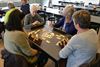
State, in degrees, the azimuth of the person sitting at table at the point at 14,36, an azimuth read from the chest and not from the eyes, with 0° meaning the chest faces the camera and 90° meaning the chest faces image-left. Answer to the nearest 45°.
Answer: approximately 225°

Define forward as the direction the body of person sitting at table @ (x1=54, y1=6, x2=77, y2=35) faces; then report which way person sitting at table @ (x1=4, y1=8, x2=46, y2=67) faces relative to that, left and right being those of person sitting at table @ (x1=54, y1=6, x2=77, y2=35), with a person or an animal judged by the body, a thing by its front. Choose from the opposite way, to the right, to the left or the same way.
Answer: the opposite way

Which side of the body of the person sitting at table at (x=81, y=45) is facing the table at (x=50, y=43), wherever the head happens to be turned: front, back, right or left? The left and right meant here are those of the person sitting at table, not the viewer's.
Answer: front

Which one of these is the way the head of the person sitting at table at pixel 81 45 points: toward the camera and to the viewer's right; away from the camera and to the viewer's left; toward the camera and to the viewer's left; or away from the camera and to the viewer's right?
away from the camera and to the viewer's left

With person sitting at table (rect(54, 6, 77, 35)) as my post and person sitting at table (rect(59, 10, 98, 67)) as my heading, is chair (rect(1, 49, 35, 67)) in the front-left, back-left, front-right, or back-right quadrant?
front-right

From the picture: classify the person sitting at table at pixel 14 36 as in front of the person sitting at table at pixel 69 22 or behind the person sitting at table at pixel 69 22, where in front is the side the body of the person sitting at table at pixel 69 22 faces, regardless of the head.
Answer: in front

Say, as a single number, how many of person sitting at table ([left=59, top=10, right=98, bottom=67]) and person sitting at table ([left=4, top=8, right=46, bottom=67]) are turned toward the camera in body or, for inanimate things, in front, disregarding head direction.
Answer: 0

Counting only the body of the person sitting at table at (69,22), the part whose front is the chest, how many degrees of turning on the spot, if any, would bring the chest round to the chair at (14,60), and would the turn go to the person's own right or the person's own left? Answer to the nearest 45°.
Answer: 0° — they already face it

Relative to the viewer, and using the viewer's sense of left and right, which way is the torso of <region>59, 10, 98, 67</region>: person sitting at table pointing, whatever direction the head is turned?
facing away from the viewer and to the left of the viewer

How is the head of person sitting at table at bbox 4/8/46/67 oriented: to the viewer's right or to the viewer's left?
to the viewer's right

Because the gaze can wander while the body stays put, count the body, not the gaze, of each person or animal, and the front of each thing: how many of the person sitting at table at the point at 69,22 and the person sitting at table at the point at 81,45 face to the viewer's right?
0

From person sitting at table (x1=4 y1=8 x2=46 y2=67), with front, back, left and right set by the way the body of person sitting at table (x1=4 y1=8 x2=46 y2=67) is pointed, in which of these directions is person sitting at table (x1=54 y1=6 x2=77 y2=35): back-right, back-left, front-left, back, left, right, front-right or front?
front

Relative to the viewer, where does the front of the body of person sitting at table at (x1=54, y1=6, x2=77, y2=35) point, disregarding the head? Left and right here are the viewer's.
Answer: facing the viewer and to the left of the viewer

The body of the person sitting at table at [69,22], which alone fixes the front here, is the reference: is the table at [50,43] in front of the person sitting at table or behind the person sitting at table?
in front
